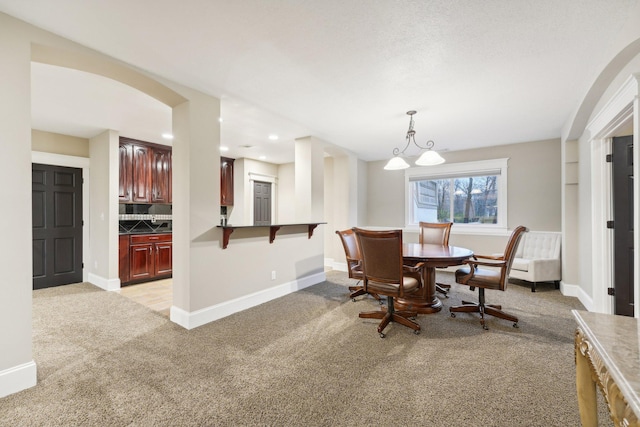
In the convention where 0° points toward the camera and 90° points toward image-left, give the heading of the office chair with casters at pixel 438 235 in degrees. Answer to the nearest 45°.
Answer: approximately 0°

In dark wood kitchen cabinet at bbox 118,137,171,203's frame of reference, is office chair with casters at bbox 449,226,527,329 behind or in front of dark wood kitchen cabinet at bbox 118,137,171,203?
in front

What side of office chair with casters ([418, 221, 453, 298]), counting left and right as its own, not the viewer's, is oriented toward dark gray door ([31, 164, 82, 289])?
right

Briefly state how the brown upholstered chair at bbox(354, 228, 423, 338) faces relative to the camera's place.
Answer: facing away from the viewer and to the right of the viewer

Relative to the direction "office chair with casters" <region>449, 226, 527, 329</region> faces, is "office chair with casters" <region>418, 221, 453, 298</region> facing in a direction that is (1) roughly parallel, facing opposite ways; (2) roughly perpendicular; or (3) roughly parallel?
roughly perpendicular

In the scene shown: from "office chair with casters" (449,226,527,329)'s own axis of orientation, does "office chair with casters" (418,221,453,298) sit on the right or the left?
on its right

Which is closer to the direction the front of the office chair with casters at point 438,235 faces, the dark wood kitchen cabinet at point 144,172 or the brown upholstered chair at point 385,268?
the brown upholstered chair

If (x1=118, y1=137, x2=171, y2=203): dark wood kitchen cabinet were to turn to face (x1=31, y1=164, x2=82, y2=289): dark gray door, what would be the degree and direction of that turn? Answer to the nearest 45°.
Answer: approximately 135° to its right

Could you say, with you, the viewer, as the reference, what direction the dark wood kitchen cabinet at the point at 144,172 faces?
facing the viewer and to the right of the viewer

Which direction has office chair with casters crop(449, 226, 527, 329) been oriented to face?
to the viewer's left
